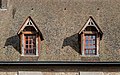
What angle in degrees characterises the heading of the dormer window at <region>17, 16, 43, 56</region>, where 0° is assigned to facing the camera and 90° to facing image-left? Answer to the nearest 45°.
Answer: approximately 0°

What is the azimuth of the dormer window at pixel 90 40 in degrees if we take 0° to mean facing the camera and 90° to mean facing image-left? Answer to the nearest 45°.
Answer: approximately 0°

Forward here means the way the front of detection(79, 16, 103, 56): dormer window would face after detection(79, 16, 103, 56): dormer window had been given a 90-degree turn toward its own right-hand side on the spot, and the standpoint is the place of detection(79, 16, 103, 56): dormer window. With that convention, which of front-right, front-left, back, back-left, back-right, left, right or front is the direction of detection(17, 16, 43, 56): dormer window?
front
